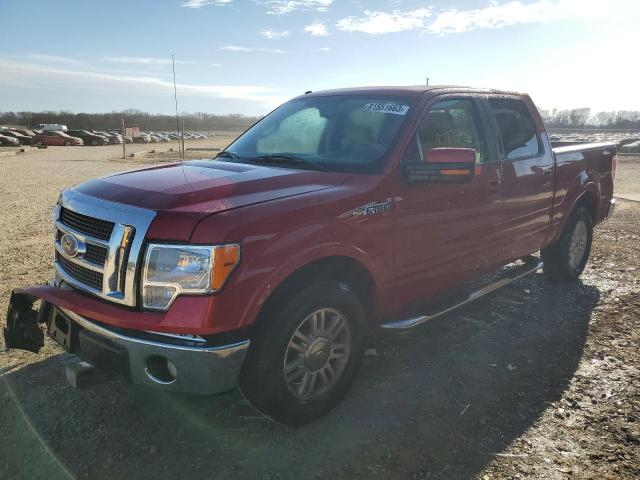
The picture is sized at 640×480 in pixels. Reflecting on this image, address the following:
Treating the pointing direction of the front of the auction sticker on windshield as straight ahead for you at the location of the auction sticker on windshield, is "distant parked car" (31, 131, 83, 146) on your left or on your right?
on your right

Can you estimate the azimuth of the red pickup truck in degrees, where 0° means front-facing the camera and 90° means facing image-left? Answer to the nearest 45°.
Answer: approximately 45°

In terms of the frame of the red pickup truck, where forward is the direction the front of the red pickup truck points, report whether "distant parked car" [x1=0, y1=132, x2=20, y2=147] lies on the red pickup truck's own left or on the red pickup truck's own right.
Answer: on the red pickup truck's own right

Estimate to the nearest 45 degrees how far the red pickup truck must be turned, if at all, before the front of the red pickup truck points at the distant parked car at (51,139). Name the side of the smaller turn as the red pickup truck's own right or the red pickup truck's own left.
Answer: approximately 90° to the red pickup truck's own right

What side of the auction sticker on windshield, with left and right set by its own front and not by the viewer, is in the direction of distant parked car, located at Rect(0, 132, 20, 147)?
right
